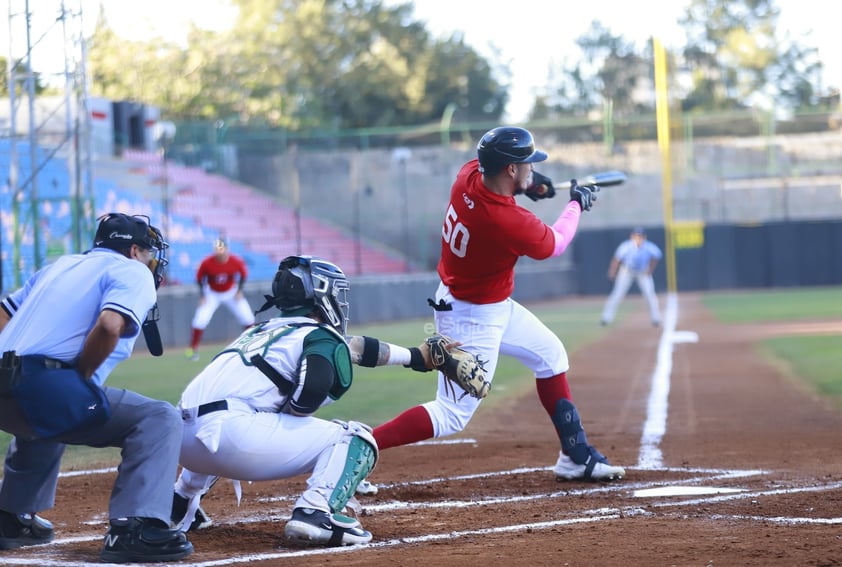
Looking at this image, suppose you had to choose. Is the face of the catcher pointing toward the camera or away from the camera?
away from the camera

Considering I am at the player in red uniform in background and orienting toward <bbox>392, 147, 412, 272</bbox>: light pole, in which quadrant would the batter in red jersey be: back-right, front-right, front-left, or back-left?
back-right

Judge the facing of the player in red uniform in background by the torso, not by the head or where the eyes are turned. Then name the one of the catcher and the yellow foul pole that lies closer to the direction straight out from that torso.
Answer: the catcher

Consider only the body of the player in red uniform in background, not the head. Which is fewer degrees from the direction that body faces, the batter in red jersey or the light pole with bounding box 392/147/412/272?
the batter in red jersey

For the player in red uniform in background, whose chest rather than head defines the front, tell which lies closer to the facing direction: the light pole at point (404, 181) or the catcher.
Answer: the catcher

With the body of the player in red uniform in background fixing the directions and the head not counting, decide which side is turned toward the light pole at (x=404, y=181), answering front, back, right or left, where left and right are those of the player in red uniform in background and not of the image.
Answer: back

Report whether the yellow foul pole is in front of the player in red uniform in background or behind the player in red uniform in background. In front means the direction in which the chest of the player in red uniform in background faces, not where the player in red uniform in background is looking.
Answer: behind

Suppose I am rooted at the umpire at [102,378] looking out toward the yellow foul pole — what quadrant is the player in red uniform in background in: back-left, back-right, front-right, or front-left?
front-left

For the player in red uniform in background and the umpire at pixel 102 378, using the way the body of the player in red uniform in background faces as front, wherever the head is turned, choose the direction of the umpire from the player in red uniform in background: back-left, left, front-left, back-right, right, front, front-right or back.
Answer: front

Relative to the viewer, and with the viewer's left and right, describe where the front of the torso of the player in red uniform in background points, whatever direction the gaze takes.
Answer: facing the viewer

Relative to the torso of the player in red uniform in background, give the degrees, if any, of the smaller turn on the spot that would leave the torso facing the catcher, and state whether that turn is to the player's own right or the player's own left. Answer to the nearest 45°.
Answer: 0° — they already face them

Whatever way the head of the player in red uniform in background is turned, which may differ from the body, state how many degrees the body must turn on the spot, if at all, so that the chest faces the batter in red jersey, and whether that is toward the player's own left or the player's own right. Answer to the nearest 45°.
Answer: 0° — they already face them

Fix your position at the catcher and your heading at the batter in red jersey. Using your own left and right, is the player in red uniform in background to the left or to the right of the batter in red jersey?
left
